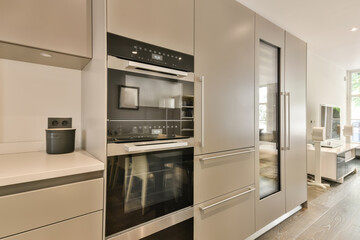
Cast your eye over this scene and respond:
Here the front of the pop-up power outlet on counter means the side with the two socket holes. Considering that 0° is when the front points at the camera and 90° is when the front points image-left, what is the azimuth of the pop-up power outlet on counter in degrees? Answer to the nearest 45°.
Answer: approximately 0°

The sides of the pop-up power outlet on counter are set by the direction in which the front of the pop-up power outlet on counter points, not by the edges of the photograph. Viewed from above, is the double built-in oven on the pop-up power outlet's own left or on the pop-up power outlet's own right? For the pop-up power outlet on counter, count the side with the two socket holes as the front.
on the pop-up power outlet's own left

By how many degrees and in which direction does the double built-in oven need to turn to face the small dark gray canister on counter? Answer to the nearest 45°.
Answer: approximately 135° to its right

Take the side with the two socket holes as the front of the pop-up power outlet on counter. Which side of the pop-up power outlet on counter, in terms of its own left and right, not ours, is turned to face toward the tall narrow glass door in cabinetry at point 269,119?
left

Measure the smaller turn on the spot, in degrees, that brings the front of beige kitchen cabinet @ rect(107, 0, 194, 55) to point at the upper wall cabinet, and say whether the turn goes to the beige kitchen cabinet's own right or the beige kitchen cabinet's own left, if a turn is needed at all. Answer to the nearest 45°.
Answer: approximately 135° to the beige kitchen cabinet's own right

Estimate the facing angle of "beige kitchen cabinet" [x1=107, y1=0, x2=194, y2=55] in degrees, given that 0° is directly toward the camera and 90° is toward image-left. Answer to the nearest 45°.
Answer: approximately 315°
